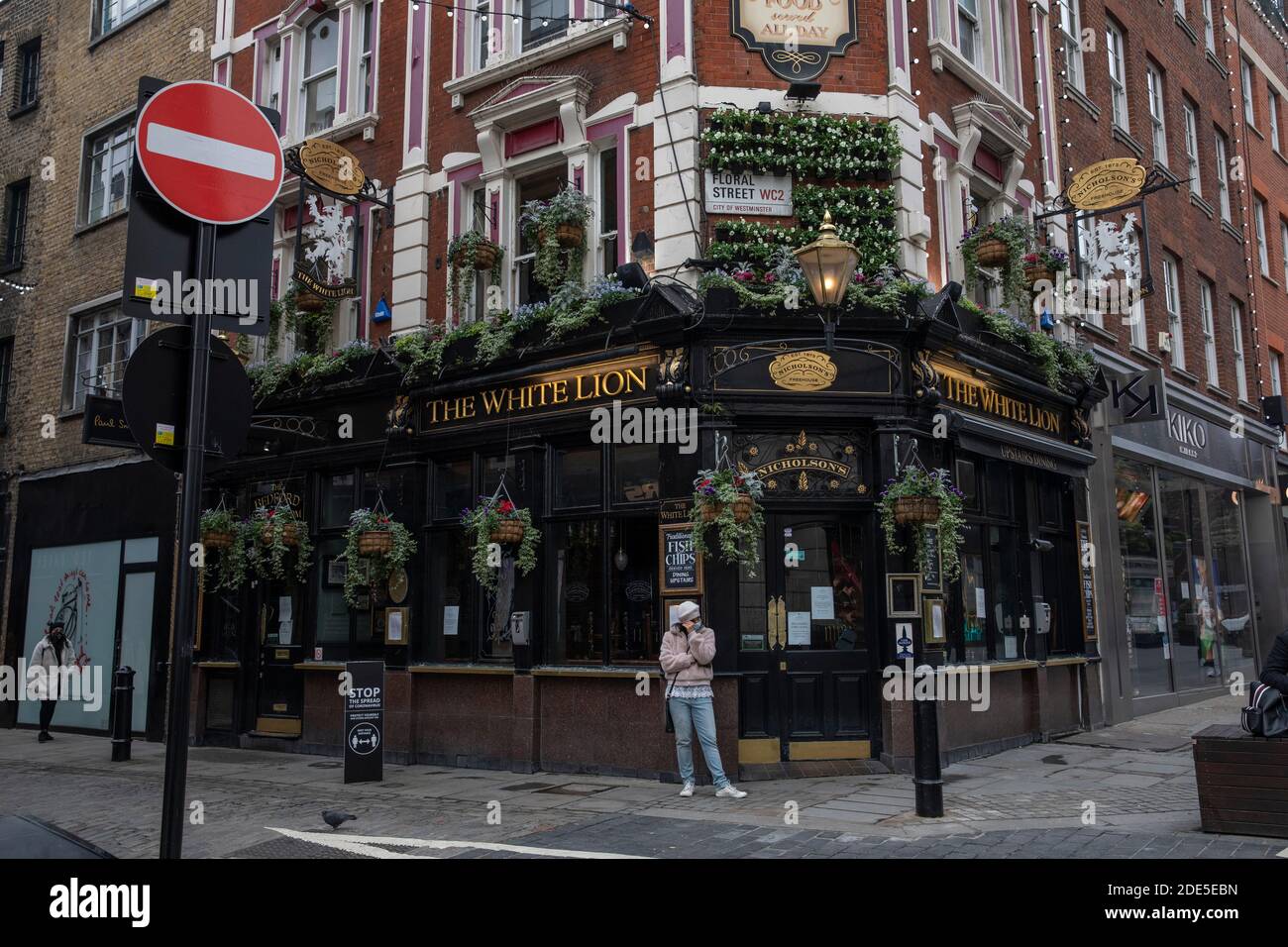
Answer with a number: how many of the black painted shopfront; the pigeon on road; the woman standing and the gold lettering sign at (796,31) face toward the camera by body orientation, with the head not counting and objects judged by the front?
3

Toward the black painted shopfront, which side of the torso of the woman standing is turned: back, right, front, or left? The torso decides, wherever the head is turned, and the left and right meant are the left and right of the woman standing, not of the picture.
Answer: back

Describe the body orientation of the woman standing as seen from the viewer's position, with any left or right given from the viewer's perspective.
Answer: facing the viewer

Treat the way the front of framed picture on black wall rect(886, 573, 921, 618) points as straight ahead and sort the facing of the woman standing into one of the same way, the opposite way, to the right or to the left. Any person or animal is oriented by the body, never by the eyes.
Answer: the same way

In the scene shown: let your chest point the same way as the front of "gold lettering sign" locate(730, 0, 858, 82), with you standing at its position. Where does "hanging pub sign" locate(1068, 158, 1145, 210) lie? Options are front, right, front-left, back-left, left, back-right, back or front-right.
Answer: back-left

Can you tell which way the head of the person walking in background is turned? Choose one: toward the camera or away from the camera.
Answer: toward the camera

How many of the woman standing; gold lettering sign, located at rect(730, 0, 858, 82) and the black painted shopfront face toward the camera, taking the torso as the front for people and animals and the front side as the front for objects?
3

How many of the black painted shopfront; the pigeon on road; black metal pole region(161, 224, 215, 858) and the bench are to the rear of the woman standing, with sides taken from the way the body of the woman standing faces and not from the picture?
1

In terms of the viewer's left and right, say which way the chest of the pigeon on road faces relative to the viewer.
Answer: facing to the left of the viewer

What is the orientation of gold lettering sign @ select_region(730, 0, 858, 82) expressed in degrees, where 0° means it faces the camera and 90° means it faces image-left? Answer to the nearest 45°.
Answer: approximately 0°

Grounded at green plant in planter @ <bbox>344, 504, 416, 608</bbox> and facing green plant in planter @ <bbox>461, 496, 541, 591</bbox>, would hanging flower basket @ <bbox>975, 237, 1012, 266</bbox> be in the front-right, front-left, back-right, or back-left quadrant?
front-left

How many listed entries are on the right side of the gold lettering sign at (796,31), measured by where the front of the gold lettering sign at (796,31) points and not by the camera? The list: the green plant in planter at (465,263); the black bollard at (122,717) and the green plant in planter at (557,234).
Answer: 3

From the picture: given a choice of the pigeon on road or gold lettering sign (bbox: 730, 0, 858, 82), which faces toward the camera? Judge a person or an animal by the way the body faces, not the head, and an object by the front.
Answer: the gold lettering sign

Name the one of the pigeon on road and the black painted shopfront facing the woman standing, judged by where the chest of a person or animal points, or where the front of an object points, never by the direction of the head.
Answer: the black painted shopfront
